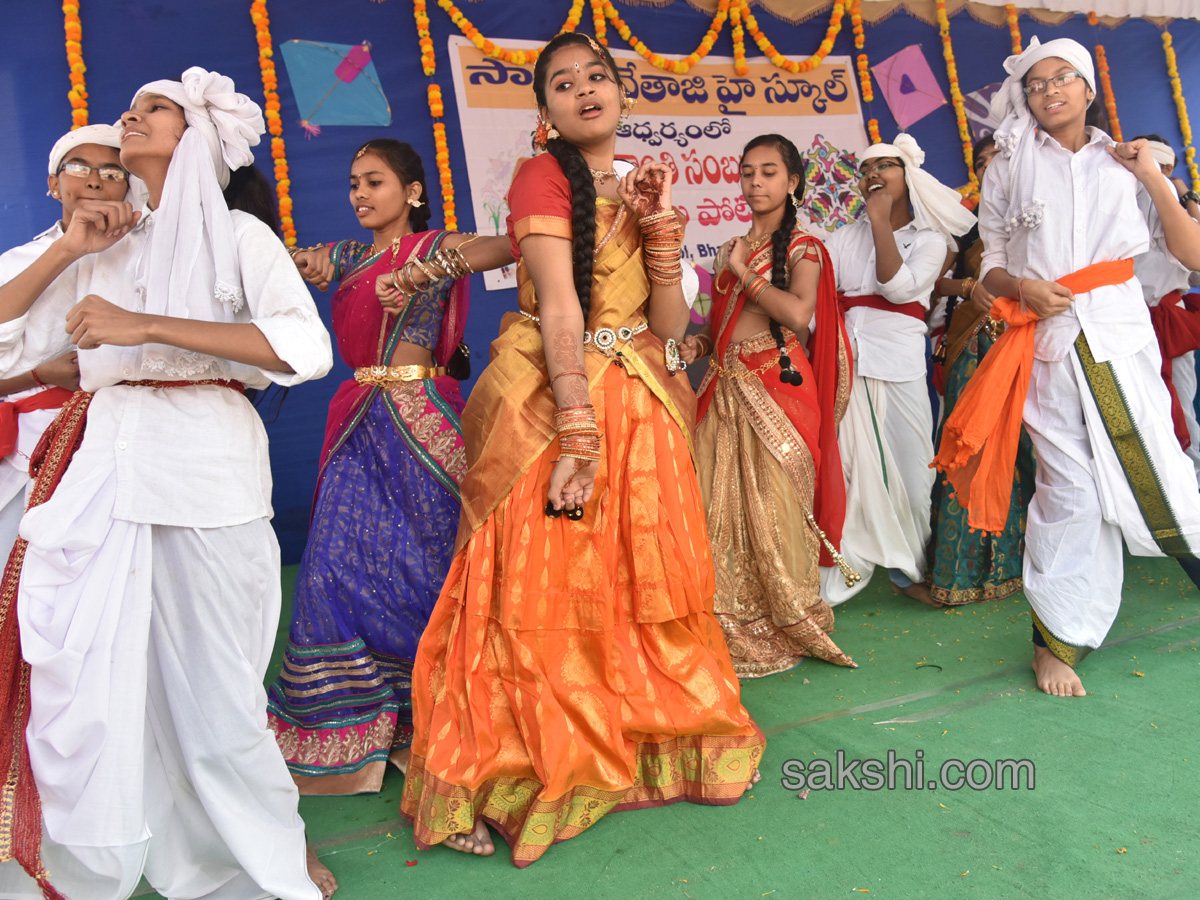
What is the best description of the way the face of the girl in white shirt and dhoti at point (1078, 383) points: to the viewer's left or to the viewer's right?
to the viewer's left

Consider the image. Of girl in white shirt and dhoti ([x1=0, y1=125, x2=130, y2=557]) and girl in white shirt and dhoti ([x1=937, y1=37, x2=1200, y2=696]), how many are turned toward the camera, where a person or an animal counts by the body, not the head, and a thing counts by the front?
2

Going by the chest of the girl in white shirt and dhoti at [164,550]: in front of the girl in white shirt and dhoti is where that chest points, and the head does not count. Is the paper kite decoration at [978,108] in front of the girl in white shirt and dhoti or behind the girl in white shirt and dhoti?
behind

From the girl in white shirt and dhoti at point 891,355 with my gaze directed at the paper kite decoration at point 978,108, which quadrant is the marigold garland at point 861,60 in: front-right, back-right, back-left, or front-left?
front-left

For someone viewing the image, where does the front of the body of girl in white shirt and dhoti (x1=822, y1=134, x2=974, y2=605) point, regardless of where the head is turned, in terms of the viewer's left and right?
facing the viewer and to the left of the viewer

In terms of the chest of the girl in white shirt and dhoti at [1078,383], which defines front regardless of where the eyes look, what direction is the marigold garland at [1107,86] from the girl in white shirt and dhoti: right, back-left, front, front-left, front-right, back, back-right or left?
back

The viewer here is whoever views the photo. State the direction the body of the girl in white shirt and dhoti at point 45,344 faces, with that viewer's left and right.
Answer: facing the viewer

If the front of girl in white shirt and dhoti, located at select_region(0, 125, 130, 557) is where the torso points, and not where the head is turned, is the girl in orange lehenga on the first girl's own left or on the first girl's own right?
on the first girl's own left

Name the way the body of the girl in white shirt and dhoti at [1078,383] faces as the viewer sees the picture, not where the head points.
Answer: toward the camera
